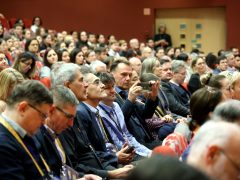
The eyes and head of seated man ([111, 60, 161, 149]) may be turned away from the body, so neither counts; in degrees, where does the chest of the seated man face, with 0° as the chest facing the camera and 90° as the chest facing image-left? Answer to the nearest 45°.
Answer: approximately 315°

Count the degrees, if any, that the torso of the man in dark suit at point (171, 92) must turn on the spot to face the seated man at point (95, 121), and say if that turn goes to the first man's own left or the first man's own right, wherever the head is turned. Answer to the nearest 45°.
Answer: approximately 45° to the first man's own right

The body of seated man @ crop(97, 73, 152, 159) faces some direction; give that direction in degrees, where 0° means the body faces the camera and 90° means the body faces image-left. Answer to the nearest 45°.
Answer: approximately 315°

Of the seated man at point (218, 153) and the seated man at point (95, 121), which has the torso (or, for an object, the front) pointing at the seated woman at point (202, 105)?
the seated man at point (95, 121)

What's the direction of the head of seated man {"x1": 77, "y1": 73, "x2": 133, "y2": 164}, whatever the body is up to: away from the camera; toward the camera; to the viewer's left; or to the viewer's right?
to the viewer's right

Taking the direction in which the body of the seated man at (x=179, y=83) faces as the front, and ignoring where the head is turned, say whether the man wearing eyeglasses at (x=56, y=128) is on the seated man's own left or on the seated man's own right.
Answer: on the seated man's own right

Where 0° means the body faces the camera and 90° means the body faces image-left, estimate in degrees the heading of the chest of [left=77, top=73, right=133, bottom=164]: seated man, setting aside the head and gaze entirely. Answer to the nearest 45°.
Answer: approximately 315°
